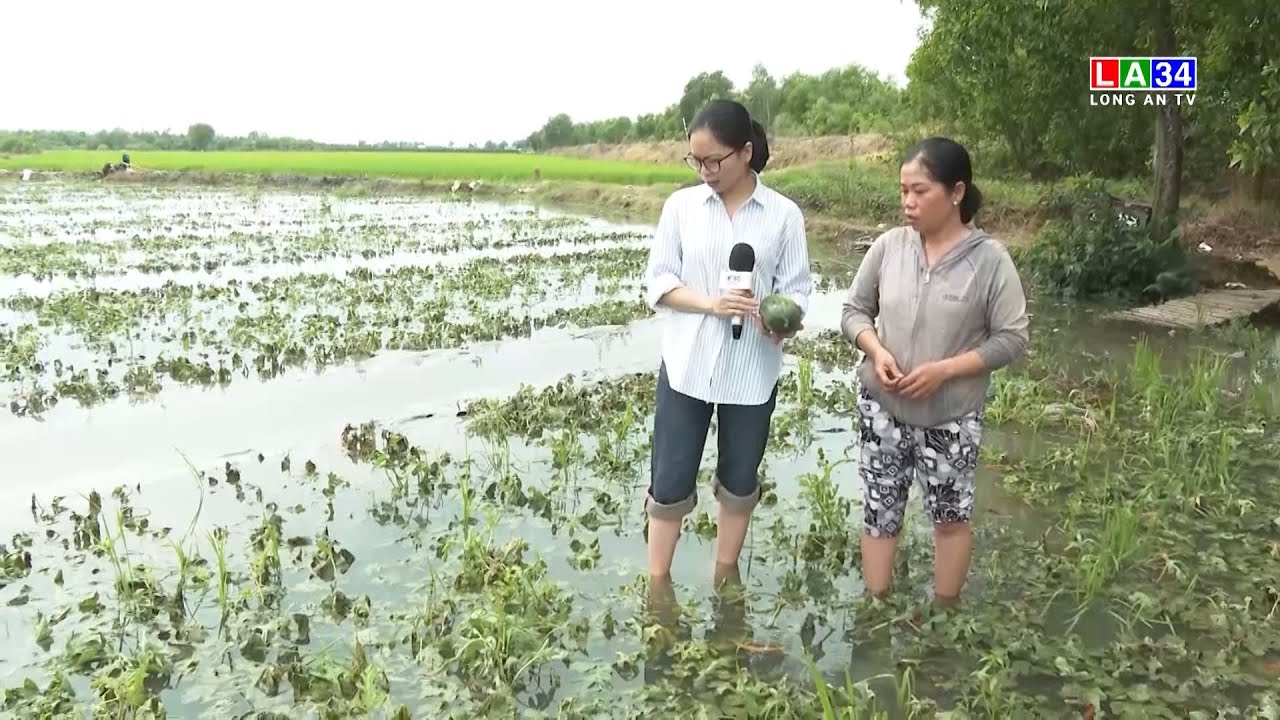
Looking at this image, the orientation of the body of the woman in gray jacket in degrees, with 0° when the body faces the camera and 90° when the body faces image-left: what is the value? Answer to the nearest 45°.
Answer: approximately 45°
